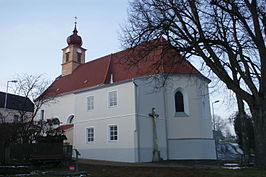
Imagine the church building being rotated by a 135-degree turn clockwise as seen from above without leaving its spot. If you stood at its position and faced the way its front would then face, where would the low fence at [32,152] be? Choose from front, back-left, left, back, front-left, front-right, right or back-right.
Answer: back-right

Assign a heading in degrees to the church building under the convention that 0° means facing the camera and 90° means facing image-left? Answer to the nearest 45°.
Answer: approximately 135°
